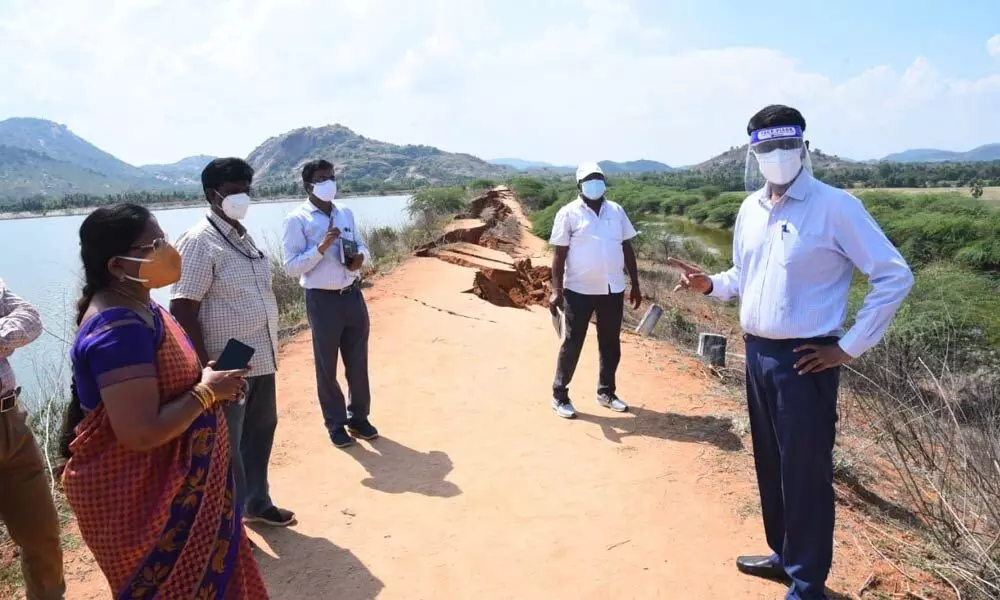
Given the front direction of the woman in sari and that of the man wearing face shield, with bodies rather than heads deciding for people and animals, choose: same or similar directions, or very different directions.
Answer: very different directions

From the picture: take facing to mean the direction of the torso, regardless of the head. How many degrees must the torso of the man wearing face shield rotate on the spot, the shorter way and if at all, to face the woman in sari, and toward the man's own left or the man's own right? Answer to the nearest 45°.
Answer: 0° — they already face them

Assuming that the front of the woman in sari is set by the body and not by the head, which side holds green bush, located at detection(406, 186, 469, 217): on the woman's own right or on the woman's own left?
on the woman's own left

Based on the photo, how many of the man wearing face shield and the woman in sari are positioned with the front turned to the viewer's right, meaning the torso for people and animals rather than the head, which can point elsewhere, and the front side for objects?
1

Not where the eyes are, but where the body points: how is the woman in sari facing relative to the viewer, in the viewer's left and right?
facing to the right of the viewer

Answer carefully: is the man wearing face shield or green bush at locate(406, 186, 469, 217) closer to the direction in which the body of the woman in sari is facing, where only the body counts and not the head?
the man wearing face shield

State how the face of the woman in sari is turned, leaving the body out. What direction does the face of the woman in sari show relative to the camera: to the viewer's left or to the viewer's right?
to the viewer's right

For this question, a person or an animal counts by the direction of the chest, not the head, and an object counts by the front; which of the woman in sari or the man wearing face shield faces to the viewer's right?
the woman in sari

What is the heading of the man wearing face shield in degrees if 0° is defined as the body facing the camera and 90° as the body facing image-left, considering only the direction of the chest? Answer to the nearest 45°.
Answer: approximately 45°

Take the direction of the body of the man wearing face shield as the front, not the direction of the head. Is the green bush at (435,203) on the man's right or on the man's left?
on the man's right
